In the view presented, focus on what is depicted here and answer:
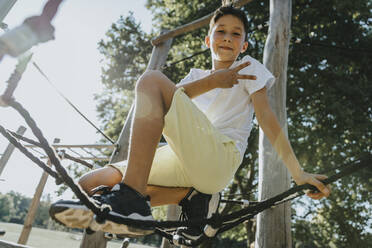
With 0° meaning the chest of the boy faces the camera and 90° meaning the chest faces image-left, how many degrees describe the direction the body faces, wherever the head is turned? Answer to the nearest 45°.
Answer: approximately 45°

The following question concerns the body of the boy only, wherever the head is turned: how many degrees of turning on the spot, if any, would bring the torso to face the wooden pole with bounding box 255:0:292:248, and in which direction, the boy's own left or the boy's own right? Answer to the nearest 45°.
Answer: approximately 180°

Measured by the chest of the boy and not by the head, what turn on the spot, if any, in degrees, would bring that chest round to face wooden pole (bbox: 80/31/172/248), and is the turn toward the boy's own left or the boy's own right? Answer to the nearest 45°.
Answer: approximately 135° to the boy's own right

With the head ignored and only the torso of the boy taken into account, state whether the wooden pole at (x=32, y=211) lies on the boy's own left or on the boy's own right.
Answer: on the boy's own right

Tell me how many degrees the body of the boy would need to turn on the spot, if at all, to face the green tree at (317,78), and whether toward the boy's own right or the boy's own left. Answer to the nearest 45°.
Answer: approximately 180°
